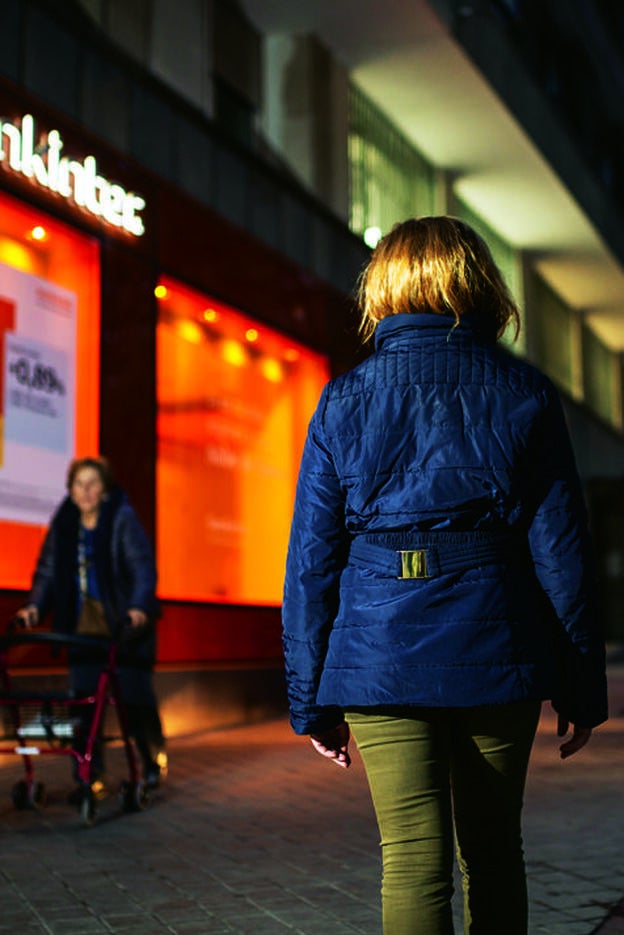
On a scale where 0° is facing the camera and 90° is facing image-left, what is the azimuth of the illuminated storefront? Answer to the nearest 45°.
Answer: approximately 315°

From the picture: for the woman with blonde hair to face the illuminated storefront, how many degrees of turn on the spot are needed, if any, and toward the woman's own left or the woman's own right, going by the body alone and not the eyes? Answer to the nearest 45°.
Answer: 0° — they already face it

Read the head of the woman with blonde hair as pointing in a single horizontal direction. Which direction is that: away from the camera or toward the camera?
away from the camera

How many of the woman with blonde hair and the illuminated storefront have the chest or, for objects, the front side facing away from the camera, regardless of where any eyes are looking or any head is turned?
1

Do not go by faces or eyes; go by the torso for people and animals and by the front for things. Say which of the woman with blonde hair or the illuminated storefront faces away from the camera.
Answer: the woman with blonde hair

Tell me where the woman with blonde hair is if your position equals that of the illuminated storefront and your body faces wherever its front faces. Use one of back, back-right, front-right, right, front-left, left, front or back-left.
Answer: front-right

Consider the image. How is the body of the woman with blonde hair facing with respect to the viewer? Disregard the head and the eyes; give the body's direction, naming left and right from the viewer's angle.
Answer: facing away from the viewer

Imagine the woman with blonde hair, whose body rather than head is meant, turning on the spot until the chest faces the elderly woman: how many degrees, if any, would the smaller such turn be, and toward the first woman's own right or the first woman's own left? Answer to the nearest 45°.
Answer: approximately 45° to the first woman's own left

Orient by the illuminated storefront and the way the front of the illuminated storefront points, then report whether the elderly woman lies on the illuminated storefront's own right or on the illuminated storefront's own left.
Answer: on the illuminated storefront's own right
